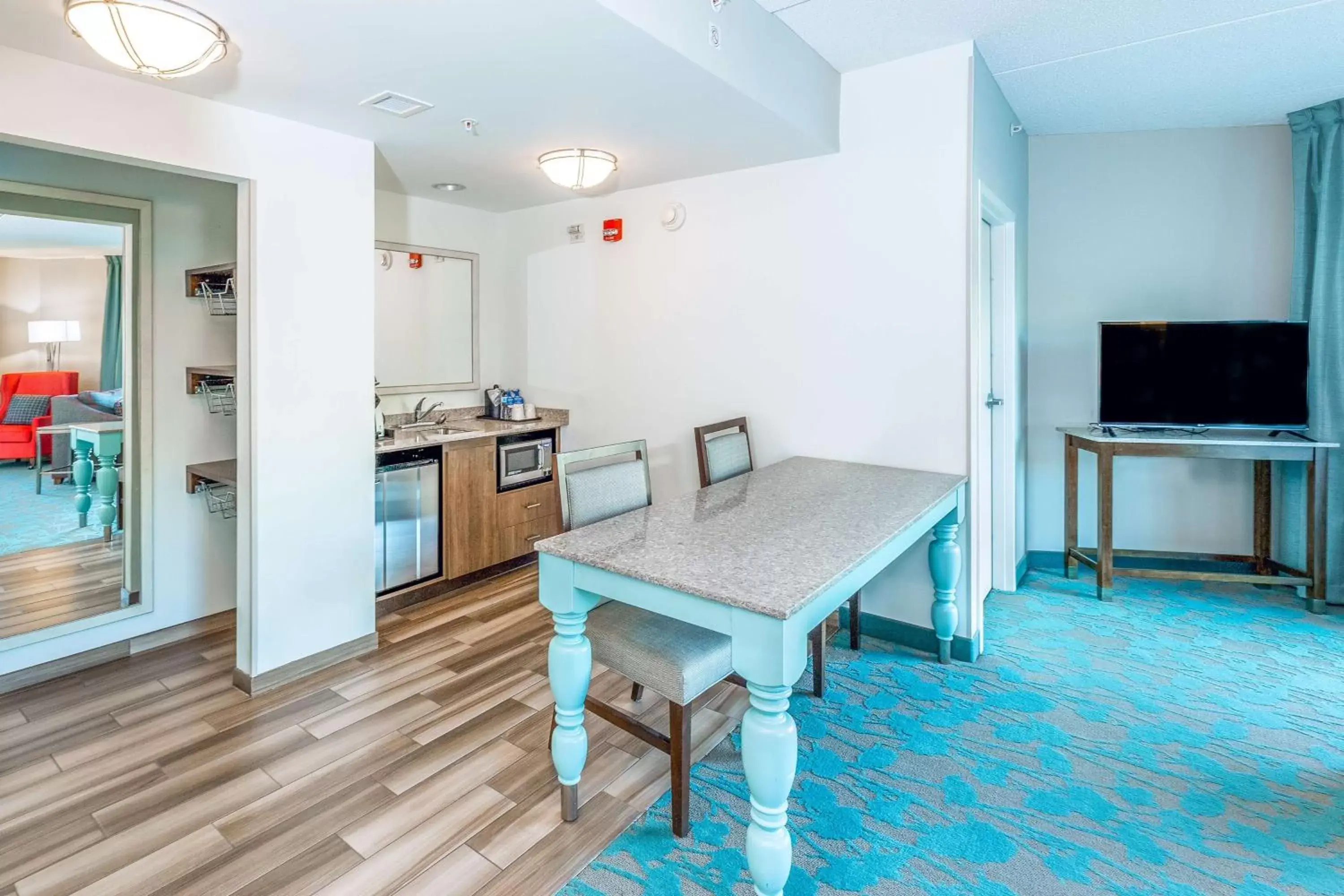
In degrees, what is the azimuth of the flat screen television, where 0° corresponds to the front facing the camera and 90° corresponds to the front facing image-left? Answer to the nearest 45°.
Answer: approximately 0°

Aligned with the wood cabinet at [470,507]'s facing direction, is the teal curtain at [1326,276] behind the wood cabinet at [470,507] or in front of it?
in front

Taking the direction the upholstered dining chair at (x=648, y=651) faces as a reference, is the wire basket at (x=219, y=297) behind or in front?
behind

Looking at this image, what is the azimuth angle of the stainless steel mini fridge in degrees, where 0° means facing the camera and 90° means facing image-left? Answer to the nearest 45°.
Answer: approximately 315°

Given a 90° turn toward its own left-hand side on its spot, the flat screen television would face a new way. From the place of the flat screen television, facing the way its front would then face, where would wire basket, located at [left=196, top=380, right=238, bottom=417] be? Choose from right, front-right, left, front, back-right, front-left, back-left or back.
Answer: back-right

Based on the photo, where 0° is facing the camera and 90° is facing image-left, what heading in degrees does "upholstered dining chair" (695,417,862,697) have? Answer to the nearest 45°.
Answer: approximately 315°

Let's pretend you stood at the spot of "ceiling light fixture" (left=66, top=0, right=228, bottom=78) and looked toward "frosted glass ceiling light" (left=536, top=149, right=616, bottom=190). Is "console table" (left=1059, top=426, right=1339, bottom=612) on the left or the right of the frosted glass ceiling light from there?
right

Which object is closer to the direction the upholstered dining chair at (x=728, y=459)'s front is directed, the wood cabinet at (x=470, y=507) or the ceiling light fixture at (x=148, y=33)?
the ceiling light fixture
